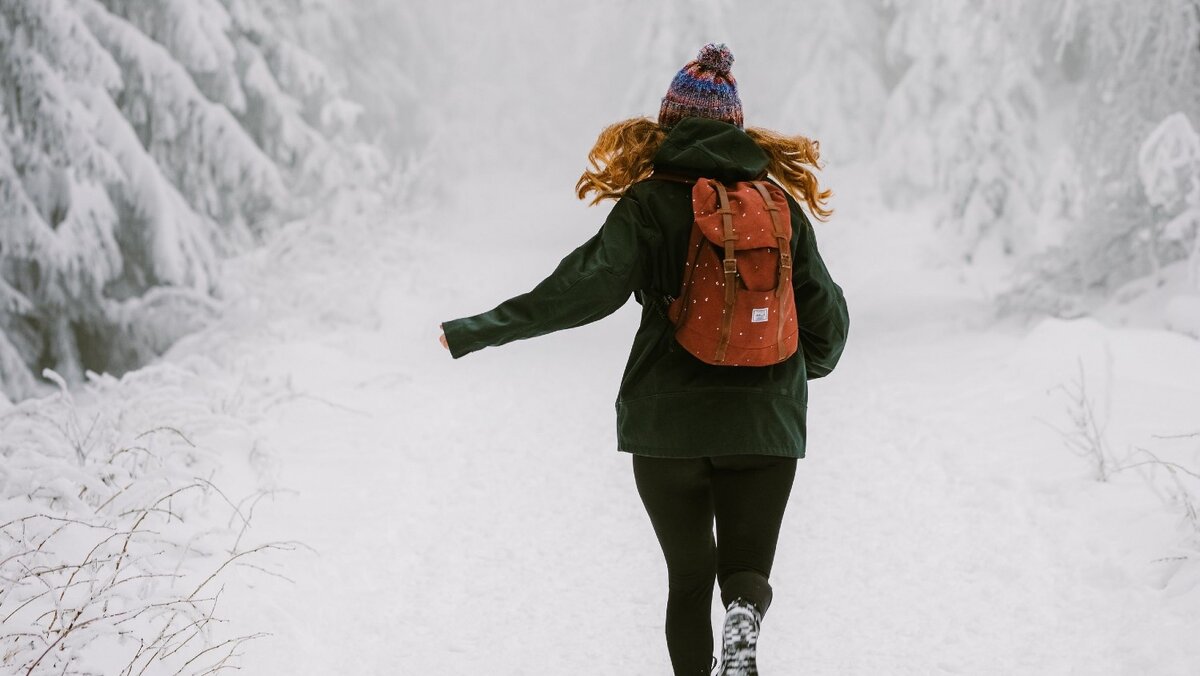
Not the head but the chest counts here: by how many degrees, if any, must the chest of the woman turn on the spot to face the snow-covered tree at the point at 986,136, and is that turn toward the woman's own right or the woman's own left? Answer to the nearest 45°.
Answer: approximately 45° to the woman's own right

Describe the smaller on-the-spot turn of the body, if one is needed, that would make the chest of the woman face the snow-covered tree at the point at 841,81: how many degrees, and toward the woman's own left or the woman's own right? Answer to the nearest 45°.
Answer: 0° — they already face it

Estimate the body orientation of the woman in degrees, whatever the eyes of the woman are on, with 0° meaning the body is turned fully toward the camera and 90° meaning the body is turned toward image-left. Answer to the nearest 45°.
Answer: approximately 180°

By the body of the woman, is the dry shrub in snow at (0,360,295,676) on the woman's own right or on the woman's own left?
on the woman's own left

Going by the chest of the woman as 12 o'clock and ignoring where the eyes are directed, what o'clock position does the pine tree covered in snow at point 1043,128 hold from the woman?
The pine tree covered in snow is roughly at 1 o'clock from the woman.

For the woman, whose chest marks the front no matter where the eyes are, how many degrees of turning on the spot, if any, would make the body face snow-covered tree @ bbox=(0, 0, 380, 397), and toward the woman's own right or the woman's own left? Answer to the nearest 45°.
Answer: approximately 45° to the woman's own left

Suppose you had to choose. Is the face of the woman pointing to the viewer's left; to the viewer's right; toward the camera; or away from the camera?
away from the camera
